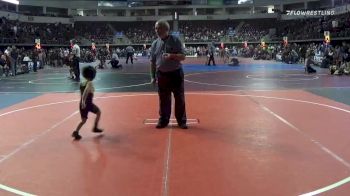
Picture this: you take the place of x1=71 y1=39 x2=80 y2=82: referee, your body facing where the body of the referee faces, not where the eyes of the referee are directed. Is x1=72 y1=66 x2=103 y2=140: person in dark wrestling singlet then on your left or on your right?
on your left

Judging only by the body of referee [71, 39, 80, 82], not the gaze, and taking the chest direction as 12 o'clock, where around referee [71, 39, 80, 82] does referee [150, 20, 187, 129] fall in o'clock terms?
referee [150, 20, 187, 129] is roughly at 9 o'clock from referee [71, 39, 80, 82].
